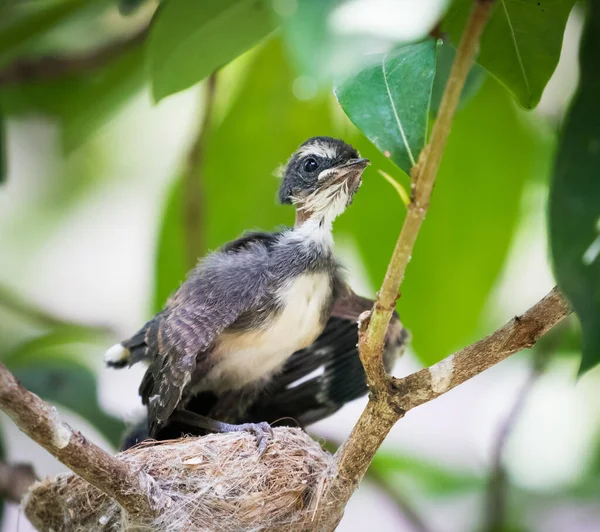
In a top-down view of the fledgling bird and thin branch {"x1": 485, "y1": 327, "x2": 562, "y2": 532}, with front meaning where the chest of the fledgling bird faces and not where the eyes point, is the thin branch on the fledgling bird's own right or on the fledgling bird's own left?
on the fledgling bird's own left

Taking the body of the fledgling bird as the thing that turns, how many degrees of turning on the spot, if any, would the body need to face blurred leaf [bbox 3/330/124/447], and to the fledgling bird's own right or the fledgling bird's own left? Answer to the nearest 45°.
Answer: approximately 180°
